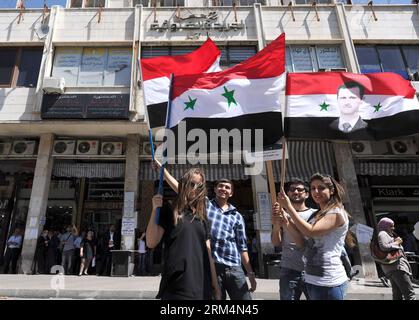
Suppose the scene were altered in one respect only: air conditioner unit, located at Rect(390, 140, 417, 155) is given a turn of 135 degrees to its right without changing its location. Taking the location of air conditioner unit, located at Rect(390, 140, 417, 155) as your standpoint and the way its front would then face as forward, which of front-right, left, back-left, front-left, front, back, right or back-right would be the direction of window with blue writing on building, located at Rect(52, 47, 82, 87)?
left

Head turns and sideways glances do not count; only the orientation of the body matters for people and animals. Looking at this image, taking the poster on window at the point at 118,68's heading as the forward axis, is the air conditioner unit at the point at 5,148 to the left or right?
on its right

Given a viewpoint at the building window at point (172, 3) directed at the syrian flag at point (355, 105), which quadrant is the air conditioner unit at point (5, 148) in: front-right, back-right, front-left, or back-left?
back-right

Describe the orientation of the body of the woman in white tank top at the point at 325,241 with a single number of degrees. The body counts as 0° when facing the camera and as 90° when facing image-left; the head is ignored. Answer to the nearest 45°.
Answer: approximately 45°

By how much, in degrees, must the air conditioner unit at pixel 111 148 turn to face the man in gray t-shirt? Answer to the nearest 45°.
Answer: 0° — it already faces them

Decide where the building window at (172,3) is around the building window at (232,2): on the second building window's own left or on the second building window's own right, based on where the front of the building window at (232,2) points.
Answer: on the second building window's own right

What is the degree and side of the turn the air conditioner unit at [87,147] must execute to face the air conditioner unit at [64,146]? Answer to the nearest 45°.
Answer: approximately 90° to its right

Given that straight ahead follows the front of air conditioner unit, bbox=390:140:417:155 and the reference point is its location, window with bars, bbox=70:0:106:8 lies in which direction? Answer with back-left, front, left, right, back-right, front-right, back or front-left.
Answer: front-right

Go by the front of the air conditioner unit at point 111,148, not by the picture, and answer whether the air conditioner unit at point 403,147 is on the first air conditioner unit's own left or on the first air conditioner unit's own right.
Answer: on the first air conditioner unit's own left

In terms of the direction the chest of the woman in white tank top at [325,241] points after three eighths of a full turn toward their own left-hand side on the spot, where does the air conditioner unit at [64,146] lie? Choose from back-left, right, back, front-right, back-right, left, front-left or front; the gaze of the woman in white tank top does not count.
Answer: back-left
